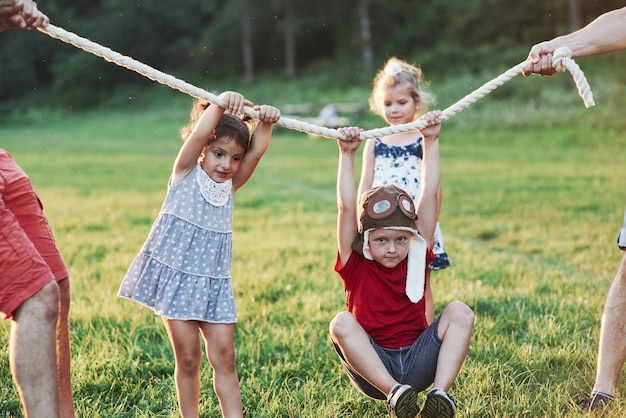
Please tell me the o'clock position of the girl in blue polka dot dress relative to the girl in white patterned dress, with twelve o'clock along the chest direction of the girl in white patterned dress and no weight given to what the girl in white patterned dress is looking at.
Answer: The girl in blue polka dot dress is roughly at 1 o'clock from the girl in white patterned dress.

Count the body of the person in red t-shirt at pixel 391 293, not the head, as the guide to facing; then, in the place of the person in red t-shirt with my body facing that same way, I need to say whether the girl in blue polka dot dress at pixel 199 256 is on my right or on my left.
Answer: on my right

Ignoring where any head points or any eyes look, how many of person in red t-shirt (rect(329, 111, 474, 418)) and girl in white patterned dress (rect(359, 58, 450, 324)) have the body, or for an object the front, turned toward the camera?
2

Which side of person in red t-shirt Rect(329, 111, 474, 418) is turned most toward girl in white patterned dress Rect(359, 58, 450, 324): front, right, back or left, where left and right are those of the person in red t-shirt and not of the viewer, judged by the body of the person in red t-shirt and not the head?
back

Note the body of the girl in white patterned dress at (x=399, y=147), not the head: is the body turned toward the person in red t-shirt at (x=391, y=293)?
yes

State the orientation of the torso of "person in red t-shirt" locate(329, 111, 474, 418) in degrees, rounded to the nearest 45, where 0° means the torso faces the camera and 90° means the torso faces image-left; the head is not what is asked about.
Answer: approximately 0°

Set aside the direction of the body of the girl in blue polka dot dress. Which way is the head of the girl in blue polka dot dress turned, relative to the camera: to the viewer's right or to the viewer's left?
to the viewer's right

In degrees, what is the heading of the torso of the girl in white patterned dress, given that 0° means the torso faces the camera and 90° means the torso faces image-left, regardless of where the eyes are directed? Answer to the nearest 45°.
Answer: approximately 0°

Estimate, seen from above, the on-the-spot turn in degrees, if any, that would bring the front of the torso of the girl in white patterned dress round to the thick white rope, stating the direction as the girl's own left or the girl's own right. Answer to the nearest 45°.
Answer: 0° — they already face it
